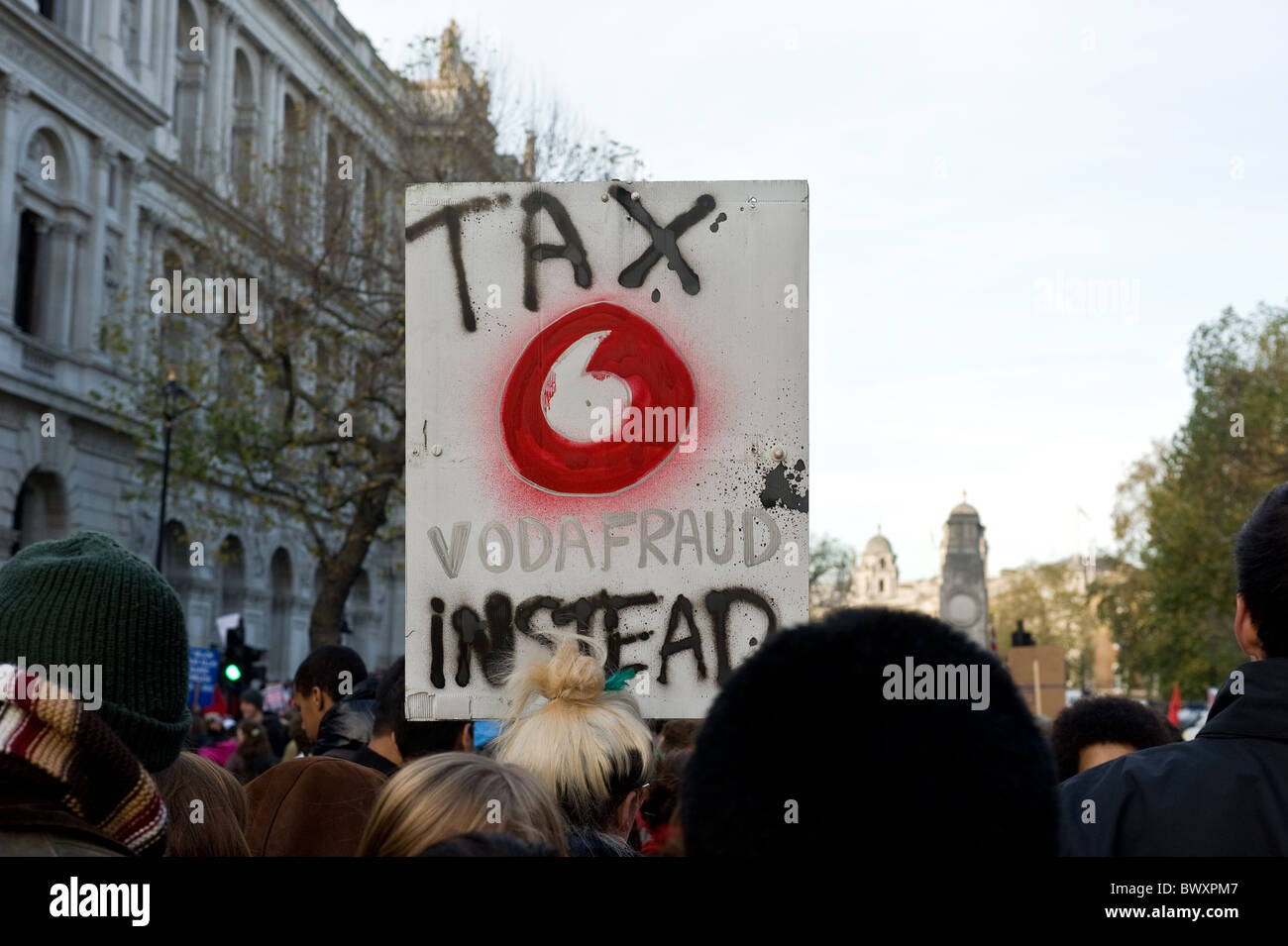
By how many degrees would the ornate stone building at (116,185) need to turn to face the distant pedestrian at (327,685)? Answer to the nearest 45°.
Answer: approximately 45° to its right

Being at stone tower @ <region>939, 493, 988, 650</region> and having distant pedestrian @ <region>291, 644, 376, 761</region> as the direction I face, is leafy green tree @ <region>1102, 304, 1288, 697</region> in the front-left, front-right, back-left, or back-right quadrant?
front-left

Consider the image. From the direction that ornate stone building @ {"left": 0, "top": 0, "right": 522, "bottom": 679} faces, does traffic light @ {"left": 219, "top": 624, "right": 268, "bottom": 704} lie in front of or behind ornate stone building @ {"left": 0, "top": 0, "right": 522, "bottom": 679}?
in front

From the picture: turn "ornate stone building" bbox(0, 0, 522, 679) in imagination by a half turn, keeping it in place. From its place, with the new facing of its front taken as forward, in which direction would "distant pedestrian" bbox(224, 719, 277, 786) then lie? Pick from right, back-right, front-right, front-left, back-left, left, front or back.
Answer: back-left

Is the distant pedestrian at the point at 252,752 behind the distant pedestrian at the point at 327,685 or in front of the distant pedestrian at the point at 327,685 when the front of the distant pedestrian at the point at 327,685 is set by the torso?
in front

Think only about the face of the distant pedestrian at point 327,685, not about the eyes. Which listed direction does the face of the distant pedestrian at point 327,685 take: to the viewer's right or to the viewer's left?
to the viewer's left

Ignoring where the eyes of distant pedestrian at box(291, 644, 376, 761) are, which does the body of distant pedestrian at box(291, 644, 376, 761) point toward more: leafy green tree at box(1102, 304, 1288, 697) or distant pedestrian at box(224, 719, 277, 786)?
the distant pedestrian

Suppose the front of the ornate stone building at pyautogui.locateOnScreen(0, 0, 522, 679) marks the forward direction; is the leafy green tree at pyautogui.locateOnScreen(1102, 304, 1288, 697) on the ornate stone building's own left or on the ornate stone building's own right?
on the ornate stone building's own left

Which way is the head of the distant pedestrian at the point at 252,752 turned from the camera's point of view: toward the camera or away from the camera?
away from the camera

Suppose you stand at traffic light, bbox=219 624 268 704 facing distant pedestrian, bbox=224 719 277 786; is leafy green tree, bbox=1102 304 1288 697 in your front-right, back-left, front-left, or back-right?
back-left

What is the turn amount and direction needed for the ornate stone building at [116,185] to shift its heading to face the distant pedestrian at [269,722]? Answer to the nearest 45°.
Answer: approximately 45° to its right

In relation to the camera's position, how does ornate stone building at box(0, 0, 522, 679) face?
facing the viewer and to the right of the viewer

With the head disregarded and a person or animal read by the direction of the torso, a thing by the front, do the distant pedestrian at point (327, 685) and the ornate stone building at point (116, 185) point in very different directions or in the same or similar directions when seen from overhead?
very different directions
